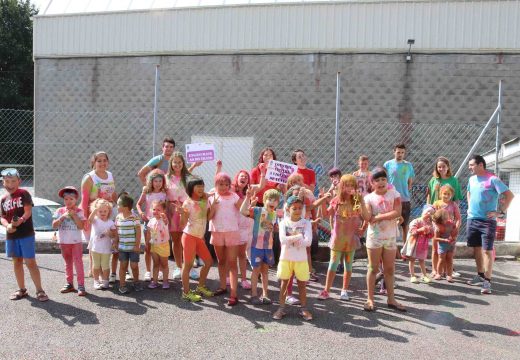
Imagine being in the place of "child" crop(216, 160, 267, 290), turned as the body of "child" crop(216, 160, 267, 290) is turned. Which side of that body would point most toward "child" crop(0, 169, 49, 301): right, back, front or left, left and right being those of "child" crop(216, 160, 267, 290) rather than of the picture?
right

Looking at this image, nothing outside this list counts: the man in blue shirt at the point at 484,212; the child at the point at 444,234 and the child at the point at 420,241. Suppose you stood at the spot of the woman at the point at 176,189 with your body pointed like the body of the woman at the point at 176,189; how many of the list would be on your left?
3

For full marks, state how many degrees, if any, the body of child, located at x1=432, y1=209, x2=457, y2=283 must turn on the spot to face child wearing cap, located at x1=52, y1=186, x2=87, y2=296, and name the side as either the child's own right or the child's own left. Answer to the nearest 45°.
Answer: approximately 45° to the child's own right

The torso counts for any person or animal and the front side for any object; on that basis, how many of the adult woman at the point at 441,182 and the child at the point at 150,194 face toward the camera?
2

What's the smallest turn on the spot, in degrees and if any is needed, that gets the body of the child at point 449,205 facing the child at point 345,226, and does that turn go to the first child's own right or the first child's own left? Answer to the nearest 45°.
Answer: approximately 45° to the first child's own right

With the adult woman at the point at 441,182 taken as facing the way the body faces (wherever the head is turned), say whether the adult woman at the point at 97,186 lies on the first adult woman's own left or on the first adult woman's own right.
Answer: on the first adult woman's own right

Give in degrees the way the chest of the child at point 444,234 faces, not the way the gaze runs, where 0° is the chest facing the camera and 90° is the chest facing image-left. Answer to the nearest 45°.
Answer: approximately 0°

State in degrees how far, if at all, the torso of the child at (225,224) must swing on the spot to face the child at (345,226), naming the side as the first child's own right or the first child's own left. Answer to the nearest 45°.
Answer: approximately 90° to the first child's own left
